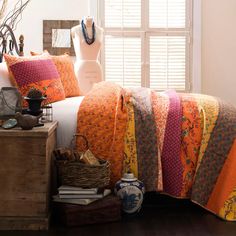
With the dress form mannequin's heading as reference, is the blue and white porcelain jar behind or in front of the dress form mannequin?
in front

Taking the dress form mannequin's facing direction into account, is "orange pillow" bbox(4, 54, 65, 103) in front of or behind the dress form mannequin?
in front

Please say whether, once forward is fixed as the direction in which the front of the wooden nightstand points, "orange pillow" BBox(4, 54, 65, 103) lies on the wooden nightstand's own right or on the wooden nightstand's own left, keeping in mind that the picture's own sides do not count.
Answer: on the wooden nightstand's own left

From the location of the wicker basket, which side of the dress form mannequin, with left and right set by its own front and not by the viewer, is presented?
front

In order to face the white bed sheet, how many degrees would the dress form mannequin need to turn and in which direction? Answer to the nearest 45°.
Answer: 0° — it already faces it
